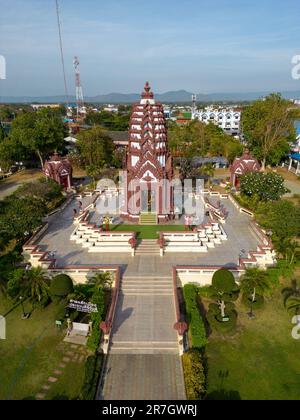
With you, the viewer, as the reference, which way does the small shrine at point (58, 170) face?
facing the viewer and to the right of the viewer

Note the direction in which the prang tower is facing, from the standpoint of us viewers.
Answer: facing the viewer

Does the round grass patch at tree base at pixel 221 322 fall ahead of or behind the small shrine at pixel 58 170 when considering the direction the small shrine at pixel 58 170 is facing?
ahead

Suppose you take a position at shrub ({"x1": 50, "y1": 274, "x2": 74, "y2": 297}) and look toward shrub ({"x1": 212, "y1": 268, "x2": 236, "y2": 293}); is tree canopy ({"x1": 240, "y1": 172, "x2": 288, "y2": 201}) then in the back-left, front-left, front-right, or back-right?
front-left

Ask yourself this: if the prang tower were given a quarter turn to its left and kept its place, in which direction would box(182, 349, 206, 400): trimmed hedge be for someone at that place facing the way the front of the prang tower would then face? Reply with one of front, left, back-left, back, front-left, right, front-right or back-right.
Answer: right

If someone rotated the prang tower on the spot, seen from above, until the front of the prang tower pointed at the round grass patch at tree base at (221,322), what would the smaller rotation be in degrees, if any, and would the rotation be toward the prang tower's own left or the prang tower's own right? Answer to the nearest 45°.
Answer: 0° — it already faces it

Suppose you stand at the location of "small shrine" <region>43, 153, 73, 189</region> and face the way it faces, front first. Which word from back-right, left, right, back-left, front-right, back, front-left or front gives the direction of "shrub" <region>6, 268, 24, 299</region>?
front-right

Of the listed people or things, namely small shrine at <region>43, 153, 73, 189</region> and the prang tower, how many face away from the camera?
0

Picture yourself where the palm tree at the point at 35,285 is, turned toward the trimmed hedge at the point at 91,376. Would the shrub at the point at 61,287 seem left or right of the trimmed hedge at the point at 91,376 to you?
left

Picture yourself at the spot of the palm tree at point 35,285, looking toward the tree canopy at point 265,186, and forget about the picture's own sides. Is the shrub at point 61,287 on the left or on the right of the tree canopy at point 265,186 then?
right

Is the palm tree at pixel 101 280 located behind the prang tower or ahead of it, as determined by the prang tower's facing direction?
ahead

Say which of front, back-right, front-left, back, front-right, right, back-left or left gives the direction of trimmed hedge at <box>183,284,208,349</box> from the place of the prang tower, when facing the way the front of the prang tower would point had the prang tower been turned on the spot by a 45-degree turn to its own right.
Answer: front-left
